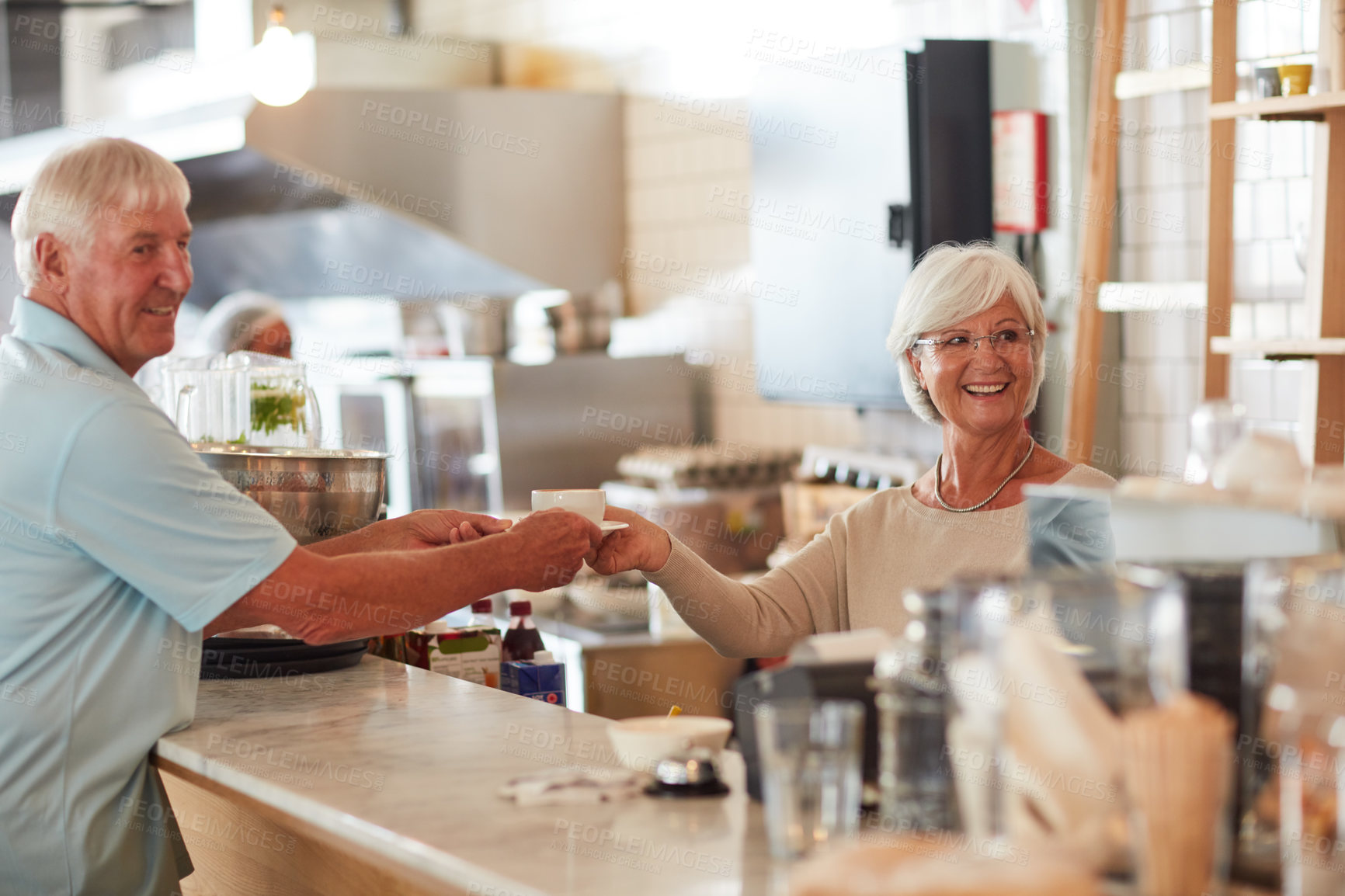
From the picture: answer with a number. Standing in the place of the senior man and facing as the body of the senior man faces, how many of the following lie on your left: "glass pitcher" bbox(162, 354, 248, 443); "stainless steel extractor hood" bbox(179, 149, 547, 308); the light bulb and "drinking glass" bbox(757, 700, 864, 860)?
3

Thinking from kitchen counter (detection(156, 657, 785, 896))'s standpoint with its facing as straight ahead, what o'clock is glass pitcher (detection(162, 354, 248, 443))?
The glass pitcher is roughly at 4 o'clock from the kitchen counter.

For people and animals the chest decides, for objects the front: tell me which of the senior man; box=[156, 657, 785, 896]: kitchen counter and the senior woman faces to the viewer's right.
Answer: the senior man

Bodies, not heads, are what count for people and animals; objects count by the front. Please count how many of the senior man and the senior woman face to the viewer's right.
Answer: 1

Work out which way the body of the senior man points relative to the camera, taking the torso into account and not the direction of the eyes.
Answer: to the viewer's right

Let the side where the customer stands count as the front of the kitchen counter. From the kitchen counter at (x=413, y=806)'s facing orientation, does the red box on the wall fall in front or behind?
behind

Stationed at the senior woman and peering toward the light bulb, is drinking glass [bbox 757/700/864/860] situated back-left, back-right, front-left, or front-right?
back-left
